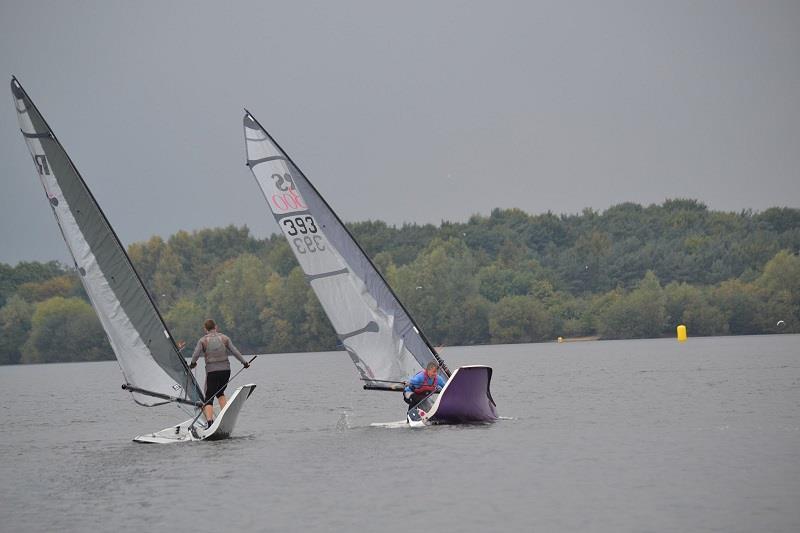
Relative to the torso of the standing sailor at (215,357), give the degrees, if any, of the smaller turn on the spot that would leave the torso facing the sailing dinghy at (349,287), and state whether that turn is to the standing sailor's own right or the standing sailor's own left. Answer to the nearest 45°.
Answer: approximately 45° to the standing sailor's own right

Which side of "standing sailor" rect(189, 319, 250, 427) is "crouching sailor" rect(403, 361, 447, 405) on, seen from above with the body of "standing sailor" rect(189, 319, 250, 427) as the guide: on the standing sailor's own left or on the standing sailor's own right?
on the standing sailor's own right

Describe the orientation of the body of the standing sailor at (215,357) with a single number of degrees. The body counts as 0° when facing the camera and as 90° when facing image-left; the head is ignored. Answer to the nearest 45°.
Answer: approximately 180°
